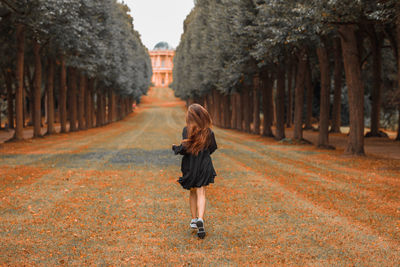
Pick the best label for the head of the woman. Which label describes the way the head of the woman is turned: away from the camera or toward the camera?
away from the camera

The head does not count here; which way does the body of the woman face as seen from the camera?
away from the camera
